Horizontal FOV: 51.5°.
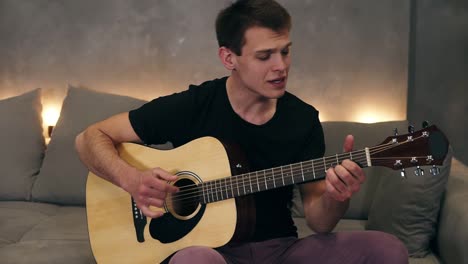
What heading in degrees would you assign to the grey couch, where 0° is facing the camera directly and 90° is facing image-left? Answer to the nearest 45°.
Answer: approximately 0°
